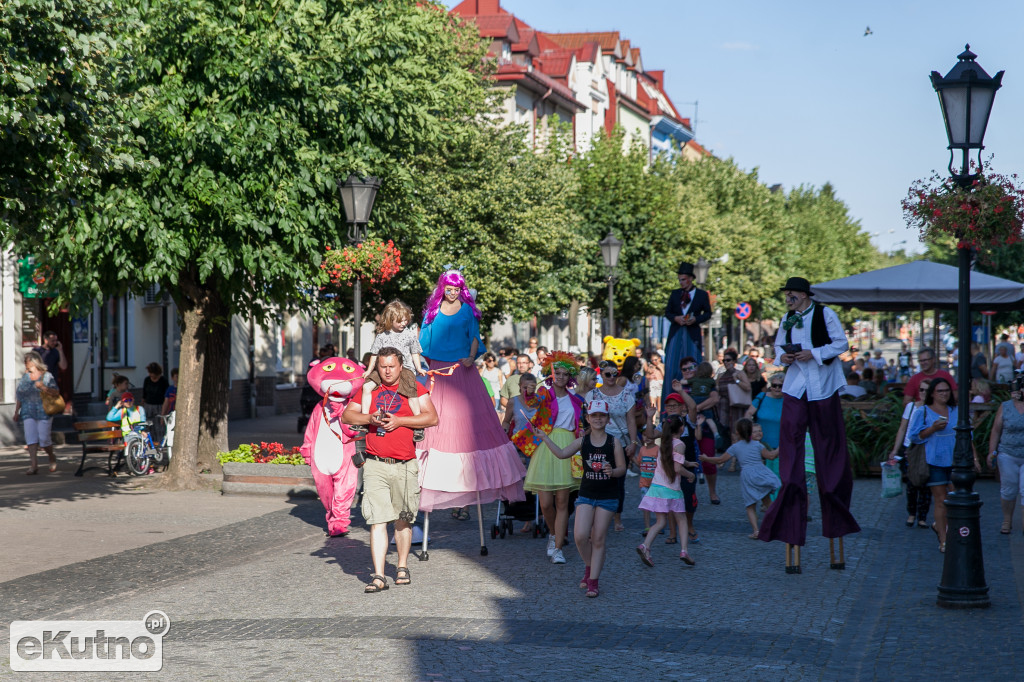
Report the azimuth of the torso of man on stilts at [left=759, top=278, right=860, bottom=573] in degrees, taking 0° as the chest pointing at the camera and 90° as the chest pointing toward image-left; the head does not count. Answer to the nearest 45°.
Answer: approximately 45°

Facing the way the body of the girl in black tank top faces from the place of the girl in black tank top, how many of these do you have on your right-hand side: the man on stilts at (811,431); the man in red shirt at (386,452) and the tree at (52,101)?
2

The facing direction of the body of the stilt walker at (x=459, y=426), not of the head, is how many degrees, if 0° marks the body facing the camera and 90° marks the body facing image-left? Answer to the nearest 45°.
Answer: approximately 0°

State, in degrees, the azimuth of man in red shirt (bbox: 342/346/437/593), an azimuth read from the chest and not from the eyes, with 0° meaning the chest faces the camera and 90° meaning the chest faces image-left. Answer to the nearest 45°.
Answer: approximately 0°

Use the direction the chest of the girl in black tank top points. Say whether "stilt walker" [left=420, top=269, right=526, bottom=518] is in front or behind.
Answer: behind

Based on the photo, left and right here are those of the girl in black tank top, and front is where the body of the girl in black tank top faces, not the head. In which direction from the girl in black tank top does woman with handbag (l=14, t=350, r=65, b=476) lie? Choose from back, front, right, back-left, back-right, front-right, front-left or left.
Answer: back-right

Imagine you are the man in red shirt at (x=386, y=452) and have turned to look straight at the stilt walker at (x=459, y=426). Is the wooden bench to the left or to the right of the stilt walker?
left

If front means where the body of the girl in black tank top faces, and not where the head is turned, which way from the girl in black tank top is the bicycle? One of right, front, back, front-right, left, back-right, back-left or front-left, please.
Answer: back-right

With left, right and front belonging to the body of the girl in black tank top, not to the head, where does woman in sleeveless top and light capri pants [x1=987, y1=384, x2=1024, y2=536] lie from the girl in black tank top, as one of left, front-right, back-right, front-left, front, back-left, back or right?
back-left
